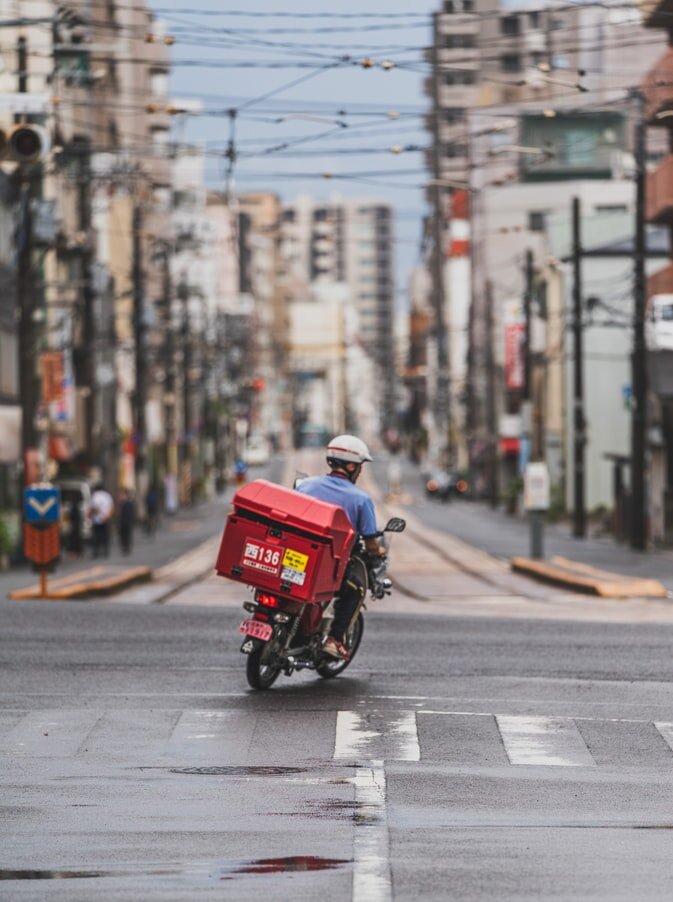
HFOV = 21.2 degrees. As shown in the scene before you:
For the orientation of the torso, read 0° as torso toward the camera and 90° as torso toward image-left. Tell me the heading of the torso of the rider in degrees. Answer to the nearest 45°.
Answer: approximately 225°

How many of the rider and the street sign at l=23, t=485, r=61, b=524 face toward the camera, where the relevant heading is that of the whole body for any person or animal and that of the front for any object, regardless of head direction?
1

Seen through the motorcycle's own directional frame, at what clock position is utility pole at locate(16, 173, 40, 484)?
The utility pole is roughly at 10 o'clock from the motorcycle.

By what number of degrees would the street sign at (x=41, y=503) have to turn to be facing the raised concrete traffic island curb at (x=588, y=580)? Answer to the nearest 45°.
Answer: approximately 90° to its left

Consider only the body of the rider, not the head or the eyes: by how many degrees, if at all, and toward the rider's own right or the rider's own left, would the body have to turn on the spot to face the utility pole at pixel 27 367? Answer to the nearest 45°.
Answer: approximately 45° to the rider's own left

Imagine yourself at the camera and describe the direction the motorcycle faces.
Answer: facing away from the viewer and to the right of the viewer

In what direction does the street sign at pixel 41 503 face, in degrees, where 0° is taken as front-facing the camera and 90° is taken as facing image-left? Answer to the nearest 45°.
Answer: approximately 0°

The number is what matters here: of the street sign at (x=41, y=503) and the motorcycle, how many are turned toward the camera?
1

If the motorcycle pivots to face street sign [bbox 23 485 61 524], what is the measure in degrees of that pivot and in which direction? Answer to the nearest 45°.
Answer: approximately 45° to its left

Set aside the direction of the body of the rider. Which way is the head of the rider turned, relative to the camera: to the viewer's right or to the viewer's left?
to the viewer's right

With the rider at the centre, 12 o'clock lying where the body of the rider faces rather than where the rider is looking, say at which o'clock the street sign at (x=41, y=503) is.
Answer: The street sign is roughly at 10 o'clock from the rider.
